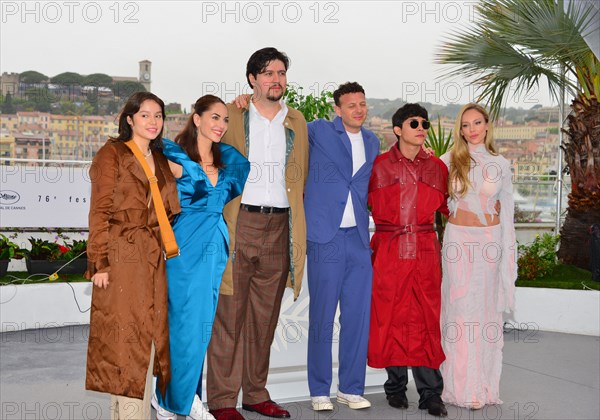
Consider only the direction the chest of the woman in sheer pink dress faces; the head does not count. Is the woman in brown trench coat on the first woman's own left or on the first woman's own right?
on the first woman's own right

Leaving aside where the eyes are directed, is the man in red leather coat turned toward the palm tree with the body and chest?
no

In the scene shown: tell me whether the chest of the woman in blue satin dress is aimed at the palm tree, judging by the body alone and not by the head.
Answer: no

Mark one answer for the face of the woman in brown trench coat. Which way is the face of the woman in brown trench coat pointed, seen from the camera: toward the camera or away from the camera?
toward the camera

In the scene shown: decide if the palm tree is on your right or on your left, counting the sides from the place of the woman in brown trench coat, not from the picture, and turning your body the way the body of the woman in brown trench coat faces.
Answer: on your left

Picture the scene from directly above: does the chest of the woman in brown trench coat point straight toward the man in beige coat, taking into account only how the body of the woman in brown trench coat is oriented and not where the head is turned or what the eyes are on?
no

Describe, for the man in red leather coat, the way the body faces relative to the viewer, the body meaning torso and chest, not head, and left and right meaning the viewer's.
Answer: facing the viewer

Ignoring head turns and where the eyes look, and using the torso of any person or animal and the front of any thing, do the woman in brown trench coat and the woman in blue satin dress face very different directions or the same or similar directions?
same or similar directions

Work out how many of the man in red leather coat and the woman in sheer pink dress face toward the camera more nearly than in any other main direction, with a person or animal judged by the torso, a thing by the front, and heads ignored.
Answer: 2

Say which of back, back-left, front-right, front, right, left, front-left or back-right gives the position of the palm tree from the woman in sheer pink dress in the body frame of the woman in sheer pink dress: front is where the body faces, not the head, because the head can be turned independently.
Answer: back

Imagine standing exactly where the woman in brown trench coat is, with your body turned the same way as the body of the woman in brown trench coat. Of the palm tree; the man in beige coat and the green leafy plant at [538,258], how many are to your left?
3

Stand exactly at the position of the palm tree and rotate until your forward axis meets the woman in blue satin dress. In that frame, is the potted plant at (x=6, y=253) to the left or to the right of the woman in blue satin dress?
right

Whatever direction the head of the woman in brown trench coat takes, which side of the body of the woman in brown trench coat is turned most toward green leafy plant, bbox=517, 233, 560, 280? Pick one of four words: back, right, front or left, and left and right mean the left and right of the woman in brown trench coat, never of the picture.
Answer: left

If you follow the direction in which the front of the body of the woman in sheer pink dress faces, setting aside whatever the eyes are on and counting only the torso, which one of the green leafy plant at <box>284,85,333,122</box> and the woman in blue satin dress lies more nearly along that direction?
the woman in blue satin dress
